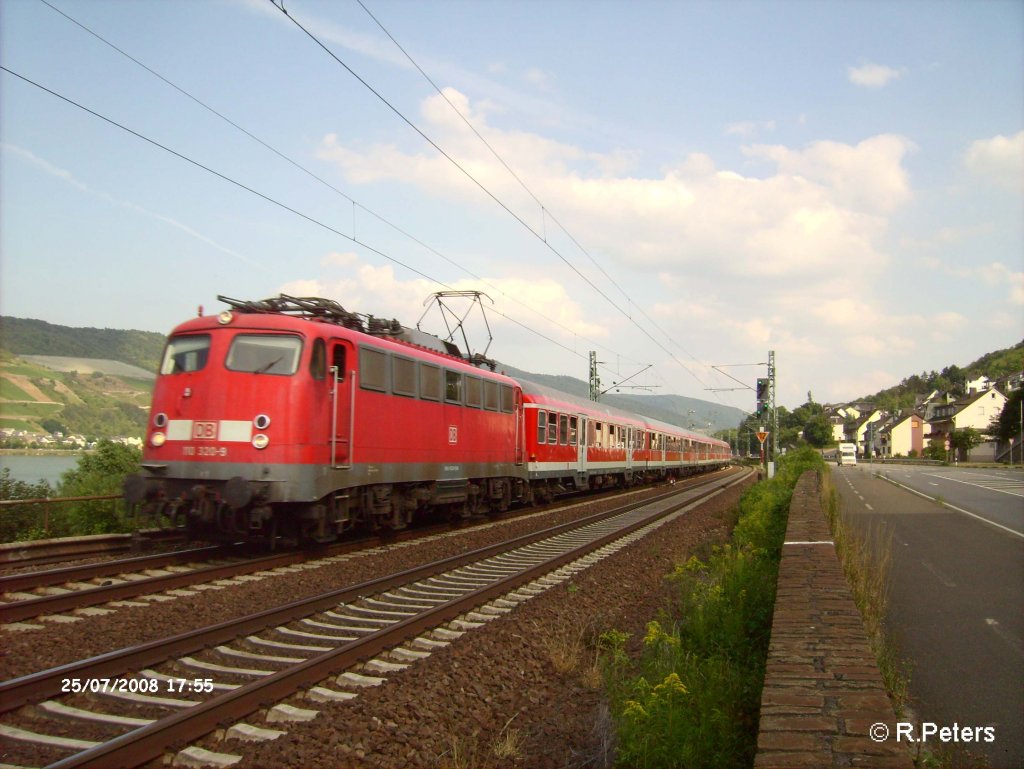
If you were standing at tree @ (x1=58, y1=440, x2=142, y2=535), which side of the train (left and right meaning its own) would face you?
right

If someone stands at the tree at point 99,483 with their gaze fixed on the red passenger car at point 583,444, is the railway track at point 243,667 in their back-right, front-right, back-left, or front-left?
back-right

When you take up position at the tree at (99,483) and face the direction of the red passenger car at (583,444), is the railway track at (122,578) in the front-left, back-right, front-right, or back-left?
back-right

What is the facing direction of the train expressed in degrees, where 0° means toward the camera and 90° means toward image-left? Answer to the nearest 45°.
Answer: approximately 45°
